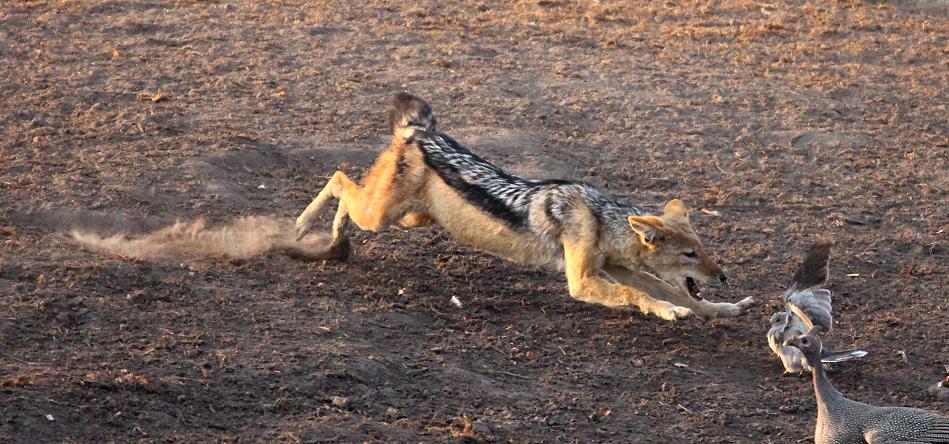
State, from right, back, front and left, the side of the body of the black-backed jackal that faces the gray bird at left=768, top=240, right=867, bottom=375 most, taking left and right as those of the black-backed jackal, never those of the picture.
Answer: front

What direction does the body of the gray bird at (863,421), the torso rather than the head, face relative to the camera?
to the viewer's left

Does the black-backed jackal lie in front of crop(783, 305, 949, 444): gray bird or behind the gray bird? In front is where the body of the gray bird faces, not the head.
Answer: in front

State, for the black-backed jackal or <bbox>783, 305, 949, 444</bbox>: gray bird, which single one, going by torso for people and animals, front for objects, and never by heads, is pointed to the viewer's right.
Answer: the black-backed jackal

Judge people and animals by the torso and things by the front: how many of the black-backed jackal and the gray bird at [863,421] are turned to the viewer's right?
1

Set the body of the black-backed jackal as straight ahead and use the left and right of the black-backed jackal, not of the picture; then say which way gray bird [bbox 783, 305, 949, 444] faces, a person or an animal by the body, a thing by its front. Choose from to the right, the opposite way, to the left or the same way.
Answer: the opposite way

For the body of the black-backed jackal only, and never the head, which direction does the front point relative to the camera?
to the viewer's right

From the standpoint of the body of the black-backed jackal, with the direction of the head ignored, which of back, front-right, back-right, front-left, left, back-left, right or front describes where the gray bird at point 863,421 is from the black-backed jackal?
front-right
